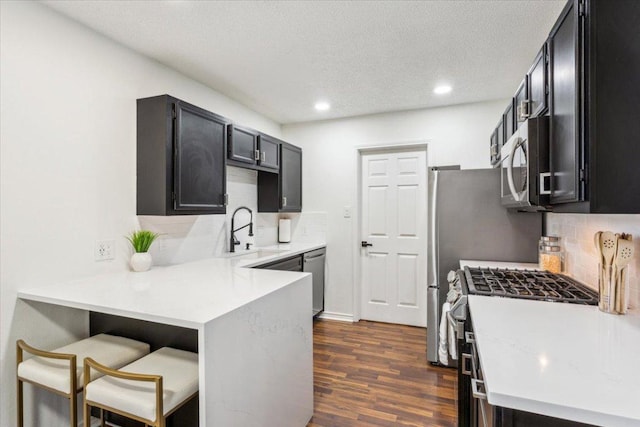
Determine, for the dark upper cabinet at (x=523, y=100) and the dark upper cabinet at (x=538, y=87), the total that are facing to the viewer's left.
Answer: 2

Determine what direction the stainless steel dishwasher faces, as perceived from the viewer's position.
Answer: facing the viewer and to the right of the viewer

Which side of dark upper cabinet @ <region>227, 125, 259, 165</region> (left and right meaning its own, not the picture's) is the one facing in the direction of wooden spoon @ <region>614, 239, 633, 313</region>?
front

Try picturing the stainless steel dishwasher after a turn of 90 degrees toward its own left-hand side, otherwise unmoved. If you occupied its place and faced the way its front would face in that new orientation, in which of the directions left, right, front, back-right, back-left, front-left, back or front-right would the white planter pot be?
back

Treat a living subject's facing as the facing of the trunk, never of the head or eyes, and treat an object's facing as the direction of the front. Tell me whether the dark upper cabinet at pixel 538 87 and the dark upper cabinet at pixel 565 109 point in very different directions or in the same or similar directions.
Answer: same or similar directions

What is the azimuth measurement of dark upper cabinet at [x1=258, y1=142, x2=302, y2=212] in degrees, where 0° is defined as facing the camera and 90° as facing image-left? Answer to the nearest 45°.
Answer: approximately 315°

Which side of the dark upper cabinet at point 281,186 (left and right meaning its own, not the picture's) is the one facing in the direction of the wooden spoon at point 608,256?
front

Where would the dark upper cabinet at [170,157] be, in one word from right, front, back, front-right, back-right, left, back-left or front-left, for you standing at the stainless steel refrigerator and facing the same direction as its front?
front-left

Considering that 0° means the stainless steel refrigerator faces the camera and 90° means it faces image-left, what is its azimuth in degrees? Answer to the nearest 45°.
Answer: approximately 90°

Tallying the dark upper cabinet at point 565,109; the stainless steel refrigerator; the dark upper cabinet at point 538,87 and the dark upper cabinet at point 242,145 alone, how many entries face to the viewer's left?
3

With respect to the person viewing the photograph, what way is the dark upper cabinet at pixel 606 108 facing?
facing to the left of the viewer
